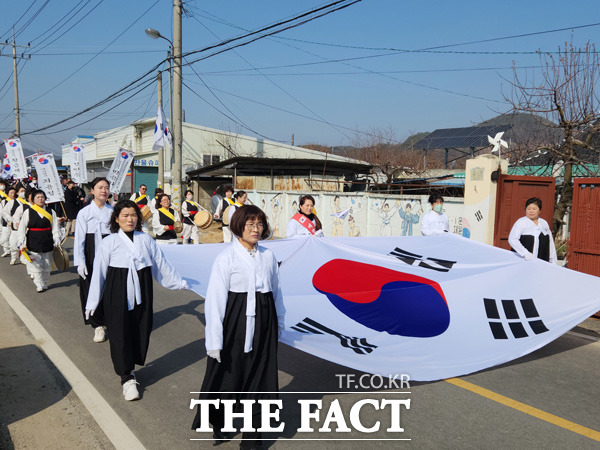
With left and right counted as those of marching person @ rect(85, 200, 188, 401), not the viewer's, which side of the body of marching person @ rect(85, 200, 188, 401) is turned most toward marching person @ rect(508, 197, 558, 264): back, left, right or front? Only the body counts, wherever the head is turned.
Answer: left

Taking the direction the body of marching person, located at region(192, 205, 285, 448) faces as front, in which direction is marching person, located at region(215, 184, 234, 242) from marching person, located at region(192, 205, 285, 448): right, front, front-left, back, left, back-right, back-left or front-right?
back-left

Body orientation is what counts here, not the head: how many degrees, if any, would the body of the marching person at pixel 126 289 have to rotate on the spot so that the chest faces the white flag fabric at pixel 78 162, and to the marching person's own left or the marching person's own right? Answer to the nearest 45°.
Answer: approximately 180°

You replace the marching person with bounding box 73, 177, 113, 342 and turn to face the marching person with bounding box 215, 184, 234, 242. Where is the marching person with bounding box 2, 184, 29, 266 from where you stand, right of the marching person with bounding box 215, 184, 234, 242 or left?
left

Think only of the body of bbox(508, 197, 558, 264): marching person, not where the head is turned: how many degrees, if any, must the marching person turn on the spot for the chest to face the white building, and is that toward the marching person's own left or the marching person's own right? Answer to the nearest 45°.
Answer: approximately 135° to the marching person's own right

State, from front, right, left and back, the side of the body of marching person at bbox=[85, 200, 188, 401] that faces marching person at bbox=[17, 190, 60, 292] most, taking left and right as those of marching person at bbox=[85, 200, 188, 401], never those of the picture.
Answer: back

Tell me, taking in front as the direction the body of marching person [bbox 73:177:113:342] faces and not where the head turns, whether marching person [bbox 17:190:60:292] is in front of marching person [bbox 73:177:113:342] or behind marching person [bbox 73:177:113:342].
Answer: behind

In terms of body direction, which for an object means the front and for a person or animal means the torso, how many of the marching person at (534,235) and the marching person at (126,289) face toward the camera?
2

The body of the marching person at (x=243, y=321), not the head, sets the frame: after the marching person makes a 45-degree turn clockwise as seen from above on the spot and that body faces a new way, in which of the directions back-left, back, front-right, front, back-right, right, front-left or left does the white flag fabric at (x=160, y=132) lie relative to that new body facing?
back

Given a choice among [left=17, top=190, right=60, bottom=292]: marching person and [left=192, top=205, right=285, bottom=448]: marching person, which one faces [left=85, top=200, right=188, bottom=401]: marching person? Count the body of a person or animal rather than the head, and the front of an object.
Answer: [left=17, top=190, right=60, bottom=292]: marching person

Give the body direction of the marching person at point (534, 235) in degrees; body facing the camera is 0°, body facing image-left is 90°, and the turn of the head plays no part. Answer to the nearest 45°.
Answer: approximately 0°

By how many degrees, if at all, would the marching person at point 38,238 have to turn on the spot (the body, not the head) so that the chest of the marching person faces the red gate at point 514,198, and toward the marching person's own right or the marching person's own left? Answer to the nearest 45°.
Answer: approximately 90° to the marching person's own left
